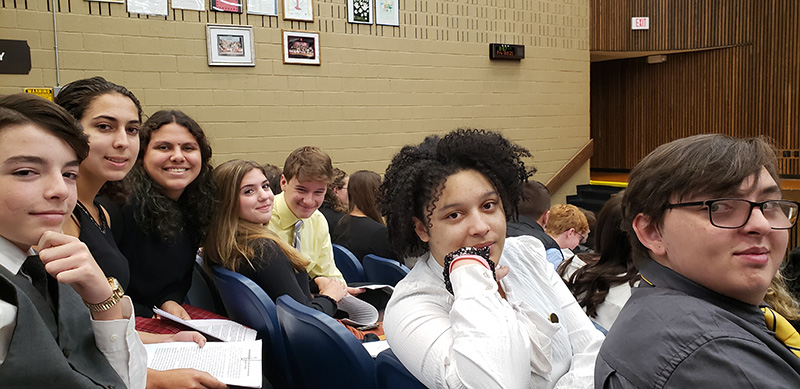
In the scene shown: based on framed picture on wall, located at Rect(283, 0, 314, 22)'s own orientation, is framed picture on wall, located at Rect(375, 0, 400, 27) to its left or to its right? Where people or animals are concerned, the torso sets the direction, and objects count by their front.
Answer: on its left

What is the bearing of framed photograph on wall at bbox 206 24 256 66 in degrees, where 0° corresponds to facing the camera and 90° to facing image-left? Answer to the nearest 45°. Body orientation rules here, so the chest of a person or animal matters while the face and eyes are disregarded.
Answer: approximately 0°

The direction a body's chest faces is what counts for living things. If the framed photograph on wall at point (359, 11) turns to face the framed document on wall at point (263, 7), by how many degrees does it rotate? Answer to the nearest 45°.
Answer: approximately 45° to its right

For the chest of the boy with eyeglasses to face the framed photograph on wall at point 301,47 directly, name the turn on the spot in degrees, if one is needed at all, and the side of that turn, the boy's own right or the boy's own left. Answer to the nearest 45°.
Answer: approximately 135° to the boy's own left

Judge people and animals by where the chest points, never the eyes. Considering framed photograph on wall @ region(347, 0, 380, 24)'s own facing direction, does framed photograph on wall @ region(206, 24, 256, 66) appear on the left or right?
on its right

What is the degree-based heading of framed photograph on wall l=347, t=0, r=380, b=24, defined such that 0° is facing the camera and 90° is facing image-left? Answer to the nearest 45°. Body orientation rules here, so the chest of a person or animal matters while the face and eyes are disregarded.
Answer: approximately 0°

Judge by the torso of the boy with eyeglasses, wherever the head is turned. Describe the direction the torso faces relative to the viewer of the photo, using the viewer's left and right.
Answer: facing to the right of the viewer

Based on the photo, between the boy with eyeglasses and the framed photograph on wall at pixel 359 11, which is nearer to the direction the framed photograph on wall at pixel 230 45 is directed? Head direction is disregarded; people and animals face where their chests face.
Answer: the boy with eyeglasses
